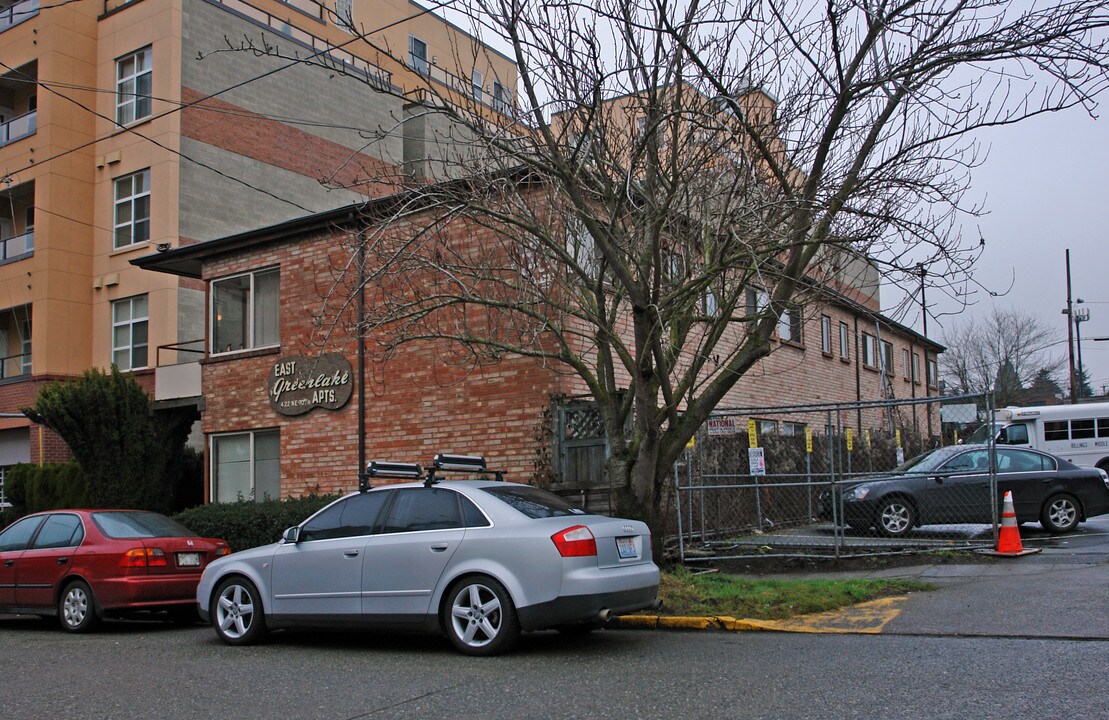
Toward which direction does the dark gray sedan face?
to the viewer's left

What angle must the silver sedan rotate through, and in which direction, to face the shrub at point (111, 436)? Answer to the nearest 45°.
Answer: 0° — it already faces it

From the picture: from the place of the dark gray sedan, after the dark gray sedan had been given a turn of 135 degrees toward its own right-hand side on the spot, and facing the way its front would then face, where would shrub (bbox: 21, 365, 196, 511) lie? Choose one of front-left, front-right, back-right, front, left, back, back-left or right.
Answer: back-left

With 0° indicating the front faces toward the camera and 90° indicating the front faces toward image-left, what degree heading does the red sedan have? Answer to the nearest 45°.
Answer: approximately 135°

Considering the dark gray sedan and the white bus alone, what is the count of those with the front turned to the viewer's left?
2

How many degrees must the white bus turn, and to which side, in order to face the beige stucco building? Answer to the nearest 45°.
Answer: approximately 45° to its left

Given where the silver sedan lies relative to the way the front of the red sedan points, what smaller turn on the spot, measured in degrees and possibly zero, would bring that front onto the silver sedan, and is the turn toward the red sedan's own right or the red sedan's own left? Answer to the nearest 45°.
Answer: approximately 180°

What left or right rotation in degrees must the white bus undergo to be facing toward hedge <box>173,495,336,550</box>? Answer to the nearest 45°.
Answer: approximately 45° to its left

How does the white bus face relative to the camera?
to the viewer's left

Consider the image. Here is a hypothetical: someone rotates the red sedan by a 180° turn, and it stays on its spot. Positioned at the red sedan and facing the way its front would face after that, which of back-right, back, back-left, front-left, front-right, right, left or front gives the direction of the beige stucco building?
back-left
